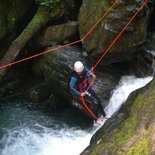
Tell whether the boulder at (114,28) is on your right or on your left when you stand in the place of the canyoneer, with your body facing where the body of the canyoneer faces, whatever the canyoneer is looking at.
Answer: on your left

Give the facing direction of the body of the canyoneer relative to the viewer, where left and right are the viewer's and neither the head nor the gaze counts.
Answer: facing the viewer and to the right of the viewer

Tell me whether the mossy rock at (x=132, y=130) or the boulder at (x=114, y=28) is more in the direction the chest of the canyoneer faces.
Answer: the mossy rock

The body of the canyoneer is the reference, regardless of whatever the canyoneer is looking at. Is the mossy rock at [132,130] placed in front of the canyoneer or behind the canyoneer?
in front
